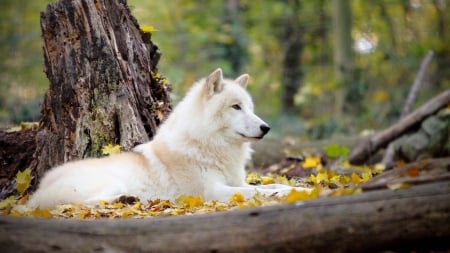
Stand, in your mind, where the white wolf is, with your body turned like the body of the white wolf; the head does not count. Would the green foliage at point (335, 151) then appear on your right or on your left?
on your left

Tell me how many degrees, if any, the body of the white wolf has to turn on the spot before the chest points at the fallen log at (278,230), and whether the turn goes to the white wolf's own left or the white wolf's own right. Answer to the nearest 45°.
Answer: approximately 90° to the white wolf's own right

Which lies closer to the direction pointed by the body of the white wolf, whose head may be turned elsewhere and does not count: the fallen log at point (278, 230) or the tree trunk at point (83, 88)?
the fallen log

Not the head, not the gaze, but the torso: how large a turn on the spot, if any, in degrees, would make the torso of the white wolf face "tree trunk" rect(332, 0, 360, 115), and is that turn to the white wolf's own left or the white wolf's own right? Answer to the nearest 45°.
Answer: approximately 45° to the white wolf's own left

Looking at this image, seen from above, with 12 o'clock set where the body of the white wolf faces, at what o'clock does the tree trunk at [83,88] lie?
The tree trunk is roughly at 7 o'clock from the white wolf.

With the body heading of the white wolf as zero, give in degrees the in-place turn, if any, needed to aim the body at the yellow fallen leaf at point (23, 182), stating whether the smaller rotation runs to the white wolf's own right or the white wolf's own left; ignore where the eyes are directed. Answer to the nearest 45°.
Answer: approximately 180°

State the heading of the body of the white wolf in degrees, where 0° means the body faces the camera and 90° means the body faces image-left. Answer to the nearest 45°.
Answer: approximately 270°
